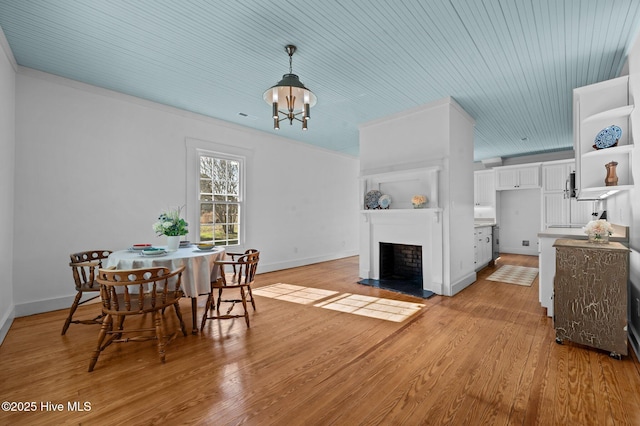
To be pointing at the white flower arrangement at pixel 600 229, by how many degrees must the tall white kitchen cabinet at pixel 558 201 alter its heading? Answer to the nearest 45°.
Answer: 0° — it already faces it

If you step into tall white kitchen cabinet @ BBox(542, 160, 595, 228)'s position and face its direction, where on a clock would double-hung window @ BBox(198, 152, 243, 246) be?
The double-hung window is roughly at 1 o'clock from the tall white kitchen cabinet.

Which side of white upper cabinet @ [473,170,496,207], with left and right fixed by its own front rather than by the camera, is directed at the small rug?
front

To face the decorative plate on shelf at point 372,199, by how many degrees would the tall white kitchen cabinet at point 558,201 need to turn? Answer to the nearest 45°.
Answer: approximately 45° to its right

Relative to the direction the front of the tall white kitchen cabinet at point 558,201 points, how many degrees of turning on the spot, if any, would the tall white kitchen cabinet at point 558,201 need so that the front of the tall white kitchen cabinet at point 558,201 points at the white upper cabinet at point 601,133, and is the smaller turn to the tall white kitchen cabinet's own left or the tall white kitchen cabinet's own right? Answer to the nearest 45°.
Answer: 0° — it already faces it

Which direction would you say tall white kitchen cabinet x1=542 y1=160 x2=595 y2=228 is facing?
toward the camera

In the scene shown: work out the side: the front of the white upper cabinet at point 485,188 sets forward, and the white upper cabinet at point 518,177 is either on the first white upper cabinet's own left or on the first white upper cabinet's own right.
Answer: on the first white upper cabinet's own left

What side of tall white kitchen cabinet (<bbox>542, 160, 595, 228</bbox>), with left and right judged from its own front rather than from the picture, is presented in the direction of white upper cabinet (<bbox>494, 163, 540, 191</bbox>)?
right
